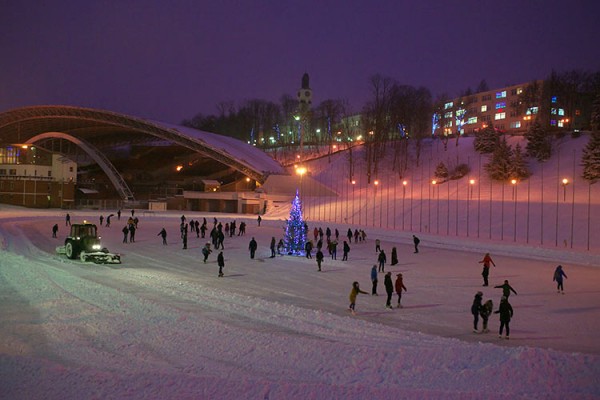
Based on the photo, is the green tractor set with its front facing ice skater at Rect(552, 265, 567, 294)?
yes

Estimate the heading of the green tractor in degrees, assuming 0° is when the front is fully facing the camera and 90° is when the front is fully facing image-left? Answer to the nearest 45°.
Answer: approximately 315°

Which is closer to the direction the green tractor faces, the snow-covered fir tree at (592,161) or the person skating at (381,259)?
the person skating

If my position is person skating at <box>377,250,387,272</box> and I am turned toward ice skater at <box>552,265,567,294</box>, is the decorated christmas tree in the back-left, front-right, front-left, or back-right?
back-left

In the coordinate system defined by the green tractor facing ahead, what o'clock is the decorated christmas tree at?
The decorated christmas tree is roughly at 10 o'clock from the green tractor.

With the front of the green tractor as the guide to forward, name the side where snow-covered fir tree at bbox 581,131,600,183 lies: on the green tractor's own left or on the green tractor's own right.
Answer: on the green tractor's own left

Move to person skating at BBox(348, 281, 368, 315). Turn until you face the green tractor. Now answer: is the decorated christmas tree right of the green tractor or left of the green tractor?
right

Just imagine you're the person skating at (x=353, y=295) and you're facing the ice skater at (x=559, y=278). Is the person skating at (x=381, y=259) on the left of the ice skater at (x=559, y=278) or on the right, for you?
left

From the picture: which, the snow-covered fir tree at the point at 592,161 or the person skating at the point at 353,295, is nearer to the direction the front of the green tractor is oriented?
the person skating
